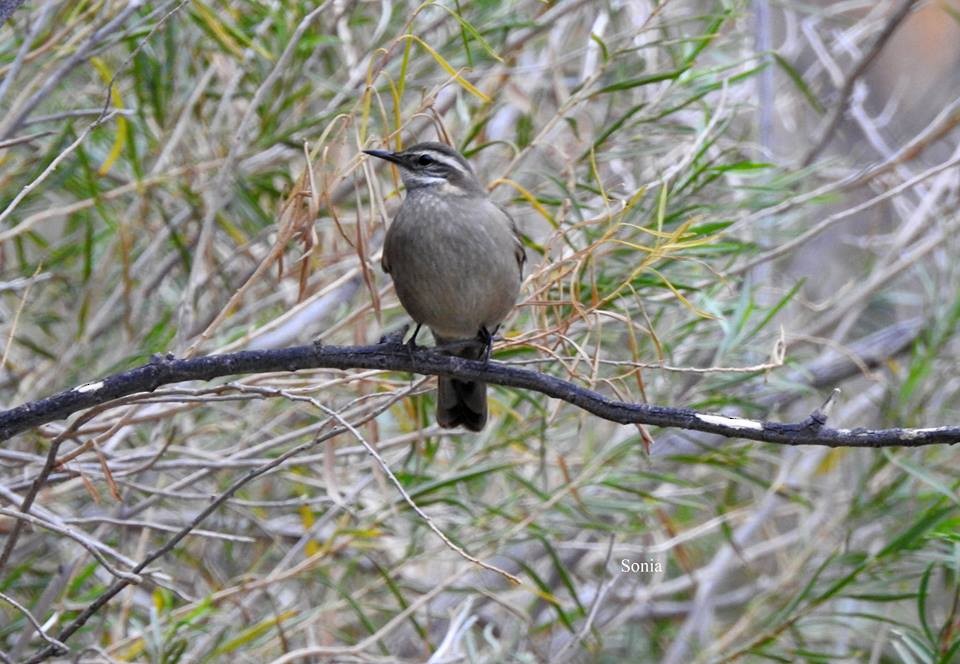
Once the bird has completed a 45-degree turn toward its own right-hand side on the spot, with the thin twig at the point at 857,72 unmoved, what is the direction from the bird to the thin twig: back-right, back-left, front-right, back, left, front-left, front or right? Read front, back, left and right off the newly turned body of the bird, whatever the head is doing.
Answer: back

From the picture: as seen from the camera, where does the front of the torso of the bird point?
toward the camera
